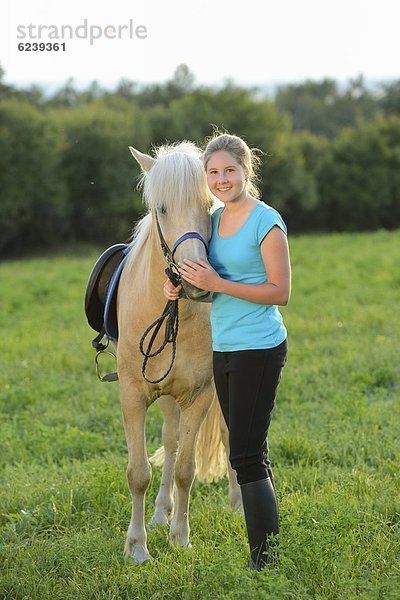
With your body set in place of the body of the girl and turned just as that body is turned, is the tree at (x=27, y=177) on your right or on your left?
on your right

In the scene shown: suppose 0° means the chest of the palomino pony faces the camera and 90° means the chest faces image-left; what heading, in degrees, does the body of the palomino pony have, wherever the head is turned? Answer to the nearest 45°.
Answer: approximately 0°

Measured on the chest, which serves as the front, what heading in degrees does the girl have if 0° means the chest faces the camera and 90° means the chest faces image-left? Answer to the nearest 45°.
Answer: approximately 45°

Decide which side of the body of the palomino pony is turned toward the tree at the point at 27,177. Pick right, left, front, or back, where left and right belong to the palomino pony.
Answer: back

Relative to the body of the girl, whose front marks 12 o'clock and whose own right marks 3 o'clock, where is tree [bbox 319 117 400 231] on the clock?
The tree is roughly at 5 o'clock from the girl.

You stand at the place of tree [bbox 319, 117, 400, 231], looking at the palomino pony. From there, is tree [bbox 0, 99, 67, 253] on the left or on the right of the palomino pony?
right

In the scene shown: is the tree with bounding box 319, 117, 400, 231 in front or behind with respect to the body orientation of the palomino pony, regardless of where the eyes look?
behind

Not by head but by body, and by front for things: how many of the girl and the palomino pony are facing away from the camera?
0

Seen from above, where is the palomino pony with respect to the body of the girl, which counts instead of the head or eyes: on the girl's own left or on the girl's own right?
on the girl's own right
